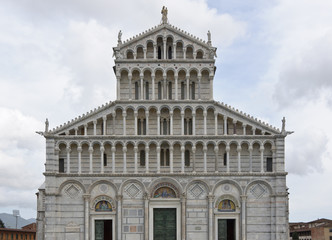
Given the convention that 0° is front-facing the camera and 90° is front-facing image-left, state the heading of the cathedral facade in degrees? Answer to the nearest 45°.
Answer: approximately 0°
